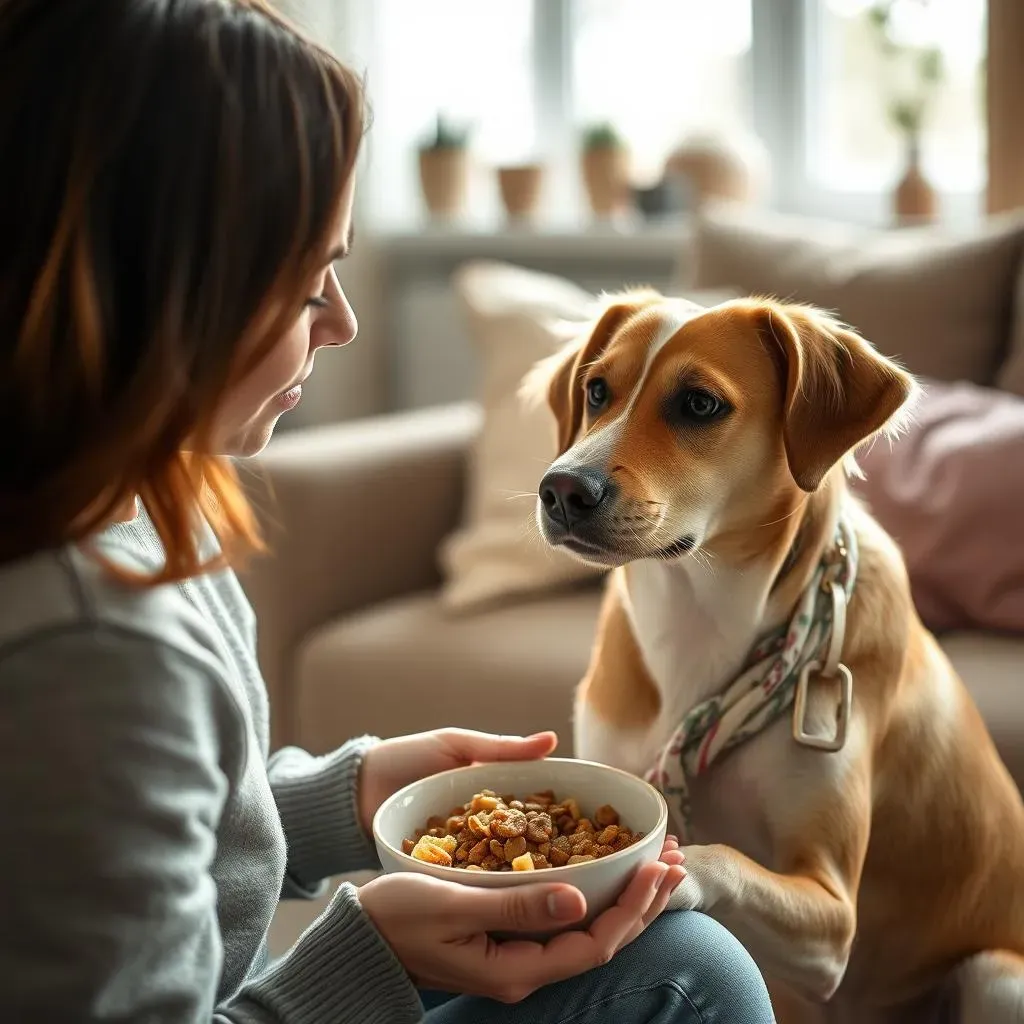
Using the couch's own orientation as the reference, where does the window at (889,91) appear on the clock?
The window is roughly at 7 o'clock from the couch.

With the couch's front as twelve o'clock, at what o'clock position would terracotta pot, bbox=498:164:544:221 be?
The terracotta pot is roughly at 6 o'clock from the couch.

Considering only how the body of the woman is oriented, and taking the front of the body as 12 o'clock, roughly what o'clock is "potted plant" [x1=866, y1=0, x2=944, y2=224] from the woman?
The potted plant is roughly at 10 o'clock from the woman.

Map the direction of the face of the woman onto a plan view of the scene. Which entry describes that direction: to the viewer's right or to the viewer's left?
to the viewer's right

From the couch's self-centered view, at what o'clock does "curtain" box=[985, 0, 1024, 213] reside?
The curtain is roughly at 8 o'clock from the couch.

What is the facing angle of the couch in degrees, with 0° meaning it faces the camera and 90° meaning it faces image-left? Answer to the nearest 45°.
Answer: approximately 0°

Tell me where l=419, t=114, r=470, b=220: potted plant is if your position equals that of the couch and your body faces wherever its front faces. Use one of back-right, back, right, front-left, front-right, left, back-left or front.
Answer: back

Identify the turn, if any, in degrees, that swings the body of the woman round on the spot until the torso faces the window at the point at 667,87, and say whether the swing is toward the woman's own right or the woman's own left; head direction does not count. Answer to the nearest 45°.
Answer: approximately 90° to the woman's own left

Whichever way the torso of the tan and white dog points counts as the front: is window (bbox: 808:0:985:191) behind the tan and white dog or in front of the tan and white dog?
behind

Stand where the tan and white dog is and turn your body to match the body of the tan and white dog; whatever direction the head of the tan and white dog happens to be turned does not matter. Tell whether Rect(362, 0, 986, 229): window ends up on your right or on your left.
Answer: on your right

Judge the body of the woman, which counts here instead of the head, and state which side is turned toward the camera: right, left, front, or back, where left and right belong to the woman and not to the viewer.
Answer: right

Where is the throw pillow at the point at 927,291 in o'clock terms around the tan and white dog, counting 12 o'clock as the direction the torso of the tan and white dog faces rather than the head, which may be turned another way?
The throw pillow is roughly at 5 o'clock from the tan and white dog.
